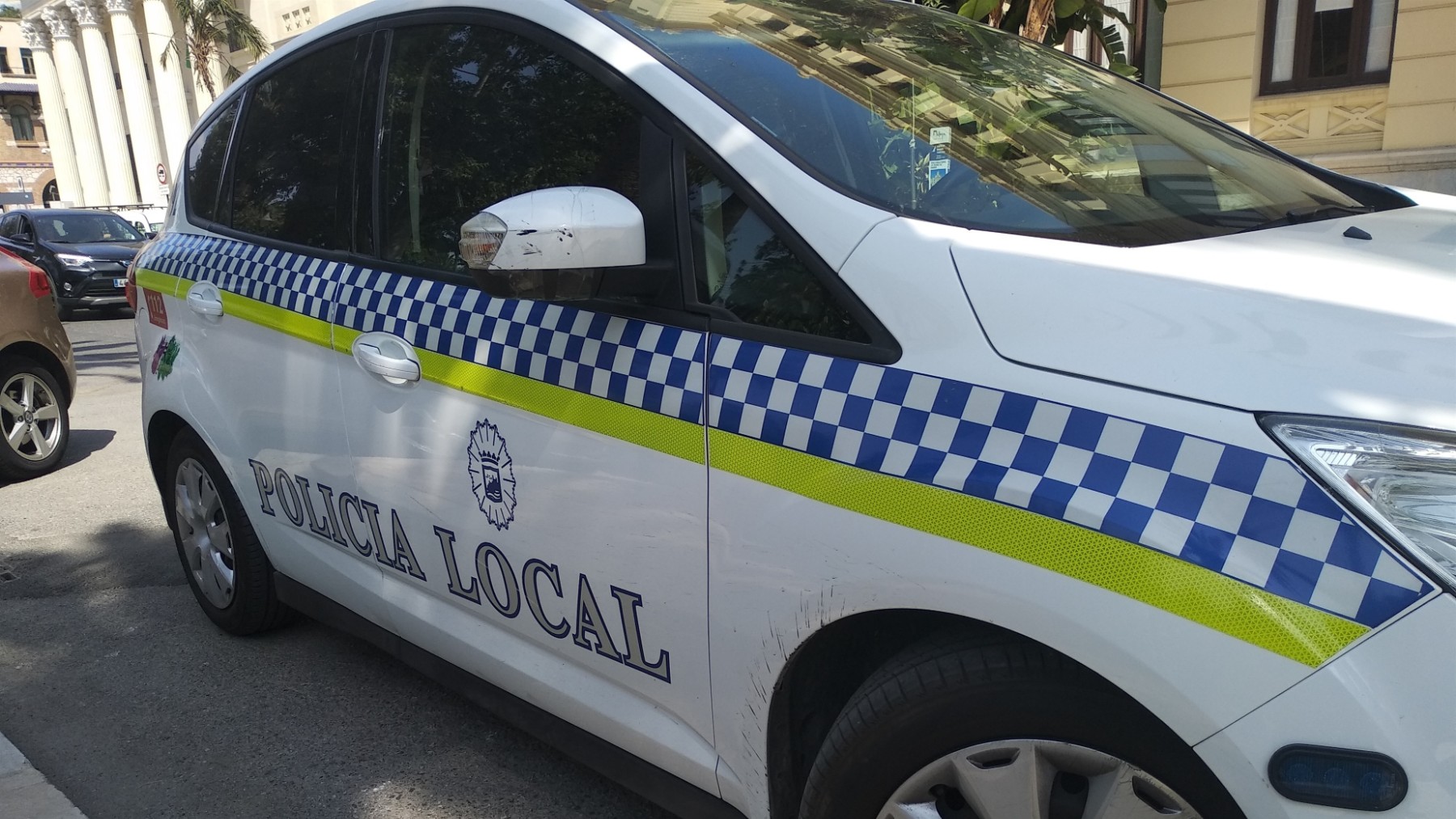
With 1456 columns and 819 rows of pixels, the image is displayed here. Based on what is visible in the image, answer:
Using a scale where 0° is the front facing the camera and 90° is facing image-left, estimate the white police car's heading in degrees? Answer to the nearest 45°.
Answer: approximately 315°

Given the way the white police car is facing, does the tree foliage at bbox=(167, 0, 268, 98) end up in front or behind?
behind

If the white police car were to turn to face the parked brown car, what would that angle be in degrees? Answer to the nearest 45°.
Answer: approximately 180°
